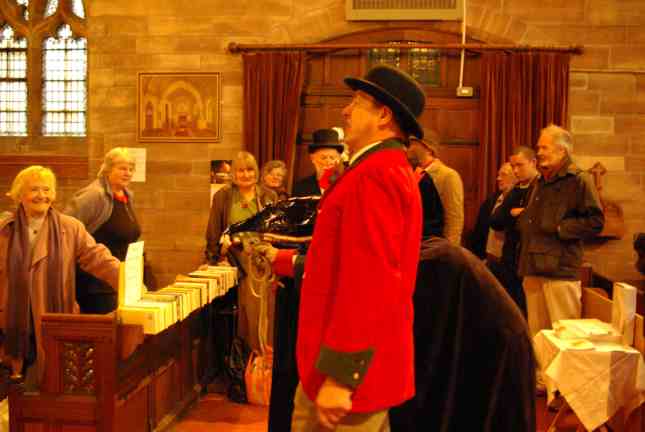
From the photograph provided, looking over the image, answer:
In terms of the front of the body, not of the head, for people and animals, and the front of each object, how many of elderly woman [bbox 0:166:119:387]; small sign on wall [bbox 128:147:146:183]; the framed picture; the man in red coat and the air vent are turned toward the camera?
4

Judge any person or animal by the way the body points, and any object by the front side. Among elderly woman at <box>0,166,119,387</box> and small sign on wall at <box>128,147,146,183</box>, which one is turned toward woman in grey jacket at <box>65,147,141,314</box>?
the small sign on wall

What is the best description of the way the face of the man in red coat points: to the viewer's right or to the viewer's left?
to the viewer's left

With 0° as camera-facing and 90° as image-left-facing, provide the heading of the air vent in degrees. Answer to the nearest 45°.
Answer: approximately 0°

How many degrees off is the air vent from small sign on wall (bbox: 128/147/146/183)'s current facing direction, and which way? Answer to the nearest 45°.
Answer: approximately 90° to its left

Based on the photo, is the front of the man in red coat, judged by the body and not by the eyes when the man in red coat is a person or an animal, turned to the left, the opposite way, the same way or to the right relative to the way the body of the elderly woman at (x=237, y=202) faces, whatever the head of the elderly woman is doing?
to the right
